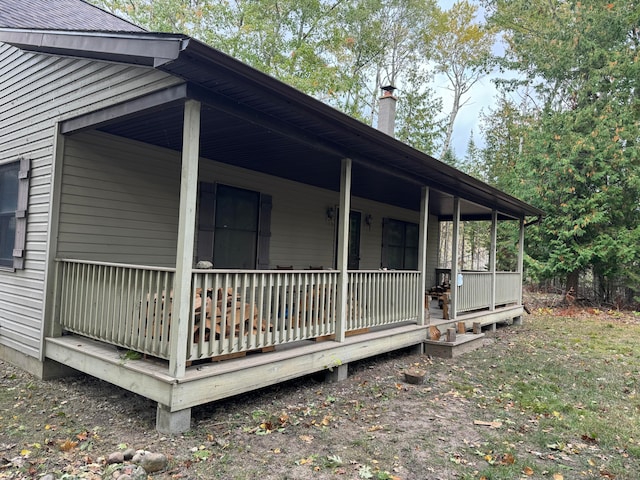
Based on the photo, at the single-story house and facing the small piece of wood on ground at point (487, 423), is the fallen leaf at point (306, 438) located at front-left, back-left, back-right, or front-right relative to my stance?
front-right

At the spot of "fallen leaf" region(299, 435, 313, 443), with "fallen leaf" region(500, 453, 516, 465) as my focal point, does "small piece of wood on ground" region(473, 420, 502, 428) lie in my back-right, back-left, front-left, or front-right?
front-left

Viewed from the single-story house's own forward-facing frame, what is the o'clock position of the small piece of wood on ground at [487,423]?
The small piece of wood on ground is roughly at 1 o'clock from the single-story house.

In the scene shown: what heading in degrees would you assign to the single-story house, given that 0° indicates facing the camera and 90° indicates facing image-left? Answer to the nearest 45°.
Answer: approximately 315°

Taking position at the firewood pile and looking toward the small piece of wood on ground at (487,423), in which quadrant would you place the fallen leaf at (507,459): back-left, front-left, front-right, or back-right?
front-right

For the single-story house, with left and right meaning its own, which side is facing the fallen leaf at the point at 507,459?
front
